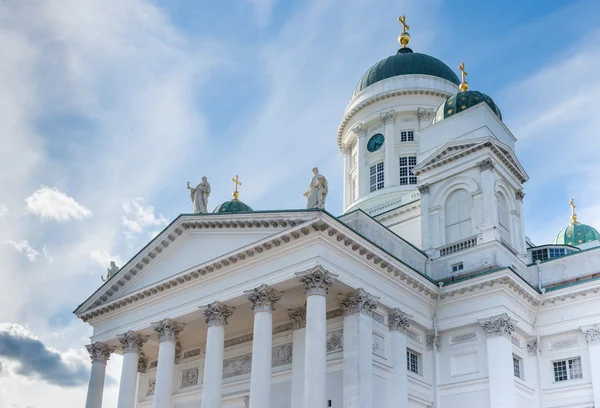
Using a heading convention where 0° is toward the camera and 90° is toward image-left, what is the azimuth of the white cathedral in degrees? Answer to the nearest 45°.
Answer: approximately 45°
